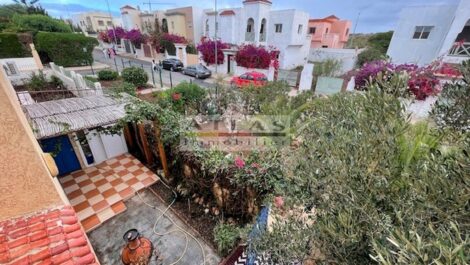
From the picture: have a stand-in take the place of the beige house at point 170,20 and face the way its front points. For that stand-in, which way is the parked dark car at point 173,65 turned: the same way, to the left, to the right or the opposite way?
to the left

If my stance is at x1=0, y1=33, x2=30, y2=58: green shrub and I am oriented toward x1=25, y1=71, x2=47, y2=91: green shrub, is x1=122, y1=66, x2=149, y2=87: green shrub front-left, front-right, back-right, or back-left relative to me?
front-left

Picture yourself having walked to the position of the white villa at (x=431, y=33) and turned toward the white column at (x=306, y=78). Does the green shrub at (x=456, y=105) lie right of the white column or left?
left

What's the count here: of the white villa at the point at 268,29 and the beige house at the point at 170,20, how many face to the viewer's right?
0

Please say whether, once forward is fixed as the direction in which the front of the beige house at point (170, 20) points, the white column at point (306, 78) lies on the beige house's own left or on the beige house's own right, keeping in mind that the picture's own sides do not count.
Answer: on the beige house's own left

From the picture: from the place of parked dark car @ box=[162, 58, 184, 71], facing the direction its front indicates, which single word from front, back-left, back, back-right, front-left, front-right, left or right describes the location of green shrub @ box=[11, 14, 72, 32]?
back

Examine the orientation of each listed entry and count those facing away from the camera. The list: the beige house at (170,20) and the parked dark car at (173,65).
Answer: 0

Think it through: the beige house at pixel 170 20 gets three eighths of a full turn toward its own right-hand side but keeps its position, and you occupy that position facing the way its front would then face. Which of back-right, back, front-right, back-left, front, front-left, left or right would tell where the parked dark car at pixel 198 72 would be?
back

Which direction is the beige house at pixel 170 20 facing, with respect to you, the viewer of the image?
facing the viewer and to the left of the viewer

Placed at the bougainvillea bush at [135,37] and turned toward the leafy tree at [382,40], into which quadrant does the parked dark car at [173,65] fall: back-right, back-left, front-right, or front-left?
front-right

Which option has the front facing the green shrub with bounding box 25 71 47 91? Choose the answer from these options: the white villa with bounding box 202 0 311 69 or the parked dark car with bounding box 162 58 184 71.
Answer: the white villa

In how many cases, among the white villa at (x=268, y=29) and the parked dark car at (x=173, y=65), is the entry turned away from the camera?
0

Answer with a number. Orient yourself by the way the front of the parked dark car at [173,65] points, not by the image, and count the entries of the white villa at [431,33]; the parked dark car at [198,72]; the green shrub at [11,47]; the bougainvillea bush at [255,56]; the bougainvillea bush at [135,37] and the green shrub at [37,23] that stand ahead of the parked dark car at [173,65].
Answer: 3

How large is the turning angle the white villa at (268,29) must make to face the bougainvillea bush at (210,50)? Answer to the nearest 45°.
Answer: approximately 45° to its right
